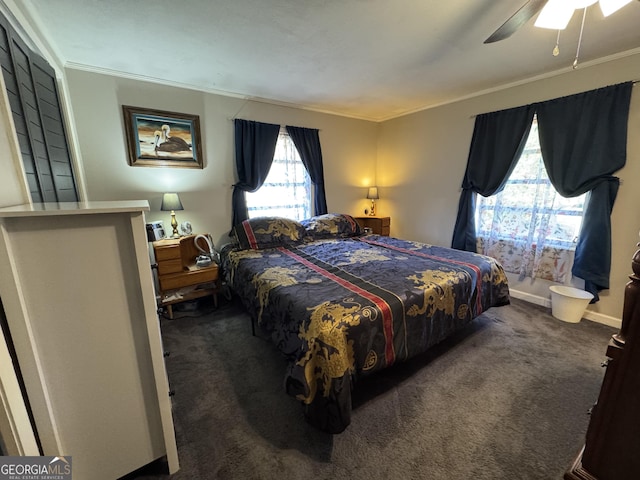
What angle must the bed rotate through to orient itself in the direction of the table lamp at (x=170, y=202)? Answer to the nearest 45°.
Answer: approximately 135° to its right

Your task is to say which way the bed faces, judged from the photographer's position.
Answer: facing the viewer and to the right of the viewer

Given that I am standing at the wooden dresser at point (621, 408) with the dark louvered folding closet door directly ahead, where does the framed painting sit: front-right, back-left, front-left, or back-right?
front-right

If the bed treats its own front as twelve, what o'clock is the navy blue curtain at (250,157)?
The navy blue curtain is roughly at 6 o'clock from the bed.

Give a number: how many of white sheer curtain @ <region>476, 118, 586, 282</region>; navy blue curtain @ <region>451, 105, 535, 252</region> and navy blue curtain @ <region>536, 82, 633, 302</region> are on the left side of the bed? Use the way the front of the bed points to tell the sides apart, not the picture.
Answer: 3

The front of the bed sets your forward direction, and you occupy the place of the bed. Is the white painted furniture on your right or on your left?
on your right

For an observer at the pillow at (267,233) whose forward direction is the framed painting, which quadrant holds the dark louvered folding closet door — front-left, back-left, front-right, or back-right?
front-left

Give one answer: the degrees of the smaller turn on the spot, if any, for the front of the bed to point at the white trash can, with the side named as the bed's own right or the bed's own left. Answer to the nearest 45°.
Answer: approximately 90° to the bed's own left

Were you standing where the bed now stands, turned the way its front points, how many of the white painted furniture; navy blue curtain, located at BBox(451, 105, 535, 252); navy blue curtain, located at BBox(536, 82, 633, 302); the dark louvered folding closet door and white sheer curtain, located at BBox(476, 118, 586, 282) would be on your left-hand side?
3

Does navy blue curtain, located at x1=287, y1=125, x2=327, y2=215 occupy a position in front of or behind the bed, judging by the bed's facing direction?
behind

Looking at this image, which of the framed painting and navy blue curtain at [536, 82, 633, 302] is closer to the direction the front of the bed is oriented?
the navy blue curtain

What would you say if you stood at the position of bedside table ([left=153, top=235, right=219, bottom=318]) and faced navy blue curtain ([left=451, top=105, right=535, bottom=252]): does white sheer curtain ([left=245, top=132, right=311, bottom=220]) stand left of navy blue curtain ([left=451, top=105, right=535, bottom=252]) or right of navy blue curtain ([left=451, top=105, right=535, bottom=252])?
left

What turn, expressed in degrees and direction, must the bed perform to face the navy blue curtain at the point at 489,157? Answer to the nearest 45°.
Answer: approximately 90° to its left

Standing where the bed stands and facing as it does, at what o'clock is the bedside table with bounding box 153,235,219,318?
The bedside table is roughly at 5 o'clock from the bed.

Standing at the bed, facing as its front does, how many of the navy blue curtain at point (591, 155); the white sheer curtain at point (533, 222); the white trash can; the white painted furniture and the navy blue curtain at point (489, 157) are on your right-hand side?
1

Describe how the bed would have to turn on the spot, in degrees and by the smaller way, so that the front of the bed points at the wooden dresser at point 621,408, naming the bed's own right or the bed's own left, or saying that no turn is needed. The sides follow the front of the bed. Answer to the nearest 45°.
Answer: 0° — it already faces it
